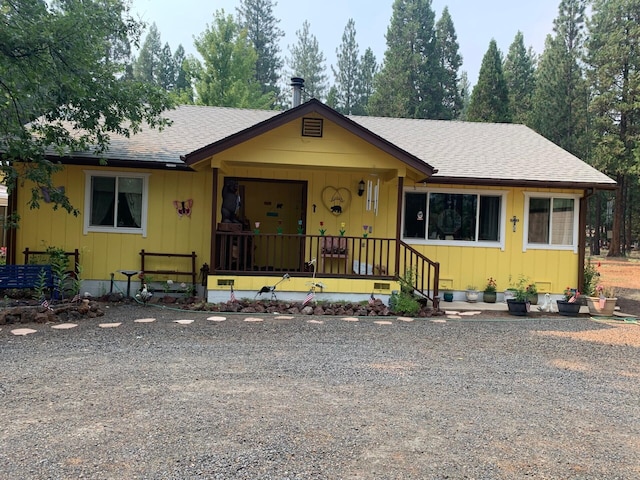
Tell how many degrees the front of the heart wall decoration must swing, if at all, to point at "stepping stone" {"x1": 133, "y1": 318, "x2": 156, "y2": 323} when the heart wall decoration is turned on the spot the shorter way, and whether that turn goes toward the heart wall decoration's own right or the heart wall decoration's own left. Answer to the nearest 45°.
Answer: approximately 45° to the heart wall decoration's own right

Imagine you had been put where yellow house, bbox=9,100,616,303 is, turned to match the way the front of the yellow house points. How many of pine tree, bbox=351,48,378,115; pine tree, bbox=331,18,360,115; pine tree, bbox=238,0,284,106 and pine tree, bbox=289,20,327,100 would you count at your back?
4

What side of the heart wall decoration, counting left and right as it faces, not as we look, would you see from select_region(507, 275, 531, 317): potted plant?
left

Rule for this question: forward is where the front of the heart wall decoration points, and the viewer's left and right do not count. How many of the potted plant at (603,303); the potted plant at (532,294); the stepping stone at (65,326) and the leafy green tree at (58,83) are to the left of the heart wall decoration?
2

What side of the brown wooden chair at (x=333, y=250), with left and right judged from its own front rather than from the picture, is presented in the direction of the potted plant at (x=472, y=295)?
left

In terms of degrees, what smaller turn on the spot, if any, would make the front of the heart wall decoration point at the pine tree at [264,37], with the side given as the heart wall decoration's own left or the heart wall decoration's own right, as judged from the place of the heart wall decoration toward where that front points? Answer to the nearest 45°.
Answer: approximately 180°

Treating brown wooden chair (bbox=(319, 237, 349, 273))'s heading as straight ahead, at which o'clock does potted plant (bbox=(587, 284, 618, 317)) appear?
The potted plant is roughly at 9 o'clock from the brown wooden chair.

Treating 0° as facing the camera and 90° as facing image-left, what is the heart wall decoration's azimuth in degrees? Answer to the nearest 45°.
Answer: approximately 0°

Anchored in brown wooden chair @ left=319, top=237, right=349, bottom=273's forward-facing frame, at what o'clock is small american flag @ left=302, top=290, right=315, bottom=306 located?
The small american flag is roughly at 1 o'clock from the brown wooden chair.

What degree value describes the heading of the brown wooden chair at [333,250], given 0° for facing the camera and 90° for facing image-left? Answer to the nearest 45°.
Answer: approximately 0°

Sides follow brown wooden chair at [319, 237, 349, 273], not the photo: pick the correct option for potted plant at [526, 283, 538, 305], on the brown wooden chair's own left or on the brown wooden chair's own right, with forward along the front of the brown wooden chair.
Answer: on the brown wooden chair's own left
